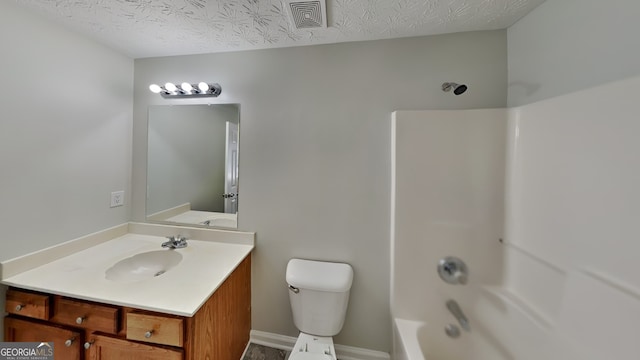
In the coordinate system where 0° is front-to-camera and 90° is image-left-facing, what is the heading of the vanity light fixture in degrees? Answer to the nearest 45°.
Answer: approximately 45°

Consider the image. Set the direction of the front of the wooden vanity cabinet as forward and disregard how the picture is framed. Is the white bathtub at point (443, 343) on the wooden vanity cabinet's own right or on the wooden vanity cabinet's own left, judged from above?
on the wooden vanity cabinet's own left

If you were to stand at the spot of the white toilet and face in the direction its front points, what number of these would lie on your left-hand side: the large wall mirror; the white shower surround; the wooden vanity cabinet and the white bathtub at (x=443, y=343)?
2

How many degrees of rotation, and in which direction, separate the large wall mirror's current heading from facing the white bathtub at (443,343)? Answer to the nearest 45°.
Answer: approximately 90° to its left

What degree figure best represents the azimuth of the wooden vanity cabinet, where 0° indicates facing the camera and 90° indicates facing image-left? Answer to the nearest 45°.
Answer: approximately 45°
